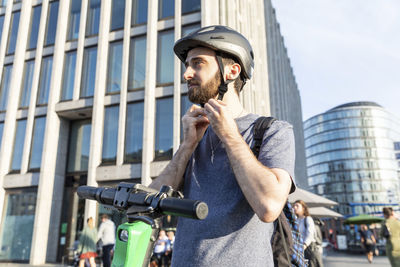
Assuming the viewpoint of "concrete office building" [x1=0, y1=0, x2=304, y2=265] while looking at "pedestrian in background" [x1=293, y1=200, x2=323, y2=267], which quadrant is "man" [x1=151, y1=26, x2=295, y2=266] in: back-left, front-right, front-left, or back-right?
front-right

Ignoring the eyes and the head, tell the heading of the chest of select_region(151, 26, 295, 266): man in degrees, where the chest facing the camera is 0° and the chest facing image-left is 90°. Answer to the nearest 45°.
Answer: approximately 45°

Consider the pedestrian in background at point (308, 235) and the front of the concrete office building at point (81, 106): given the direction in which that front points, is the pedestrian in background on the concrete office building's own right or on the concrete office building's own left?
on the concrete office building's own left

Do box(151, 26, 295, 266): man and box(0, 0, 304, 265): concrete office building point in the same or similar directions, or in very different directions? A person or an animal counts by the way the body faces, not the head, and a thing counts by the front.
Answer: same or similar directions

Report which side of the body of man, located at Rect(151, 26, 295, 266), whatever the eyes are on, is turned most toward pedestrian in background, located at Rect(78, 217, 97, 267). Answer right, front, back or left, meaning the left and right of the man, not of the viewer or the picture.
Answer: right
